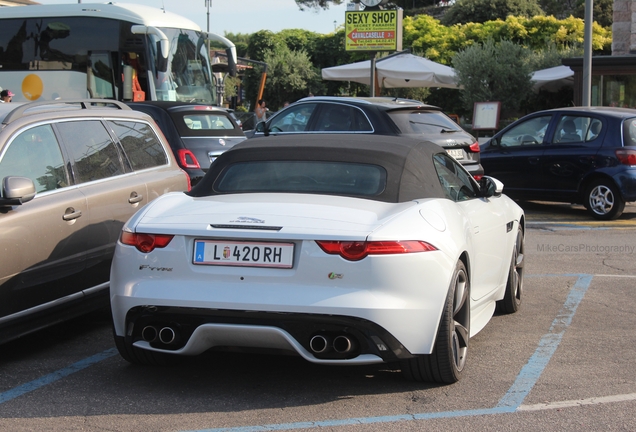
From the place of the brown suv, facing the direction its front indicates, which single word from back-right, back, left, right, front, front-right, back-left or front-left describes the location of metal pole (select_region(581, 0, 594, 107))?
back

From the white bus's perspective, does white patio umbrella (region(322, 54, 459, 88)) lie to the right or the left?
on its left

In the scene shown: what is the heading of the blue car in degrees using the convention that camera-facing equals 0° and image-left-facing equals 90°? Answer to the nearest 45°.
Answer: approximately 135°

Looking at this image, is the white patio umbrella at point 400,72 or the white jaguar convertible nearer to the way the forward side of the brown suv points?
the white jaguar convertible

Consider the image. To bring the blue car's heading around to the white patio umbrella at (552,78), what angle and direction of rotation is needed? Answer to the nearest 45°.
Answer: approximately 45° to its right

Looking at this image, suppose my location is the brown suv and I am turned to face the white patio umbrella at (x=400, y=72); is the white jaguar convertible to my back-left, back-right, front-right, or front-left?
front-right

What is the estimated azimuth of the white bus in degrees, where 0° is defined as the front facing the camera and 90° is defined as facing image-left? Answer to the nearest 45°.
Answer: approximately 315°

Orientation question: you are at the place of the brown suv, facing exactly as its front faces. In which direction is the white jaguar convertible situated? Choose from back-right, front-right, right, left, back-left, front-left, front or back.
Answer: left

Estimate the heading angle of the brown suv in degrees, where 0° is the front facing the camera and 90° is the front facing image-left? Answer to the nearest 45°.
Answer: approximately 45°

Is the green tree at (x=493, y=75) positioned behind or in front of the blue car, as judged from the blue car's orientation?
in front

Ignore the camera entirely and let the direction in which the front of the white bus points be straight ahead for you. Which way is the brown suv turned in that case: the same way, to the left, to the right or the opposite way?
to the right

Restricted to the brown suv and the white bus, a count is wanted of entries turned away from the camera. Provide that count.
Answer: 0

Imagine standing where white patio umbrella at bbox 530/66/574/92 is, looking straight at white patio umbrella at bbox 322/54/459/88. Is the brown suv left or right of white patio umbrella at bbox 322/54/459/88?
left

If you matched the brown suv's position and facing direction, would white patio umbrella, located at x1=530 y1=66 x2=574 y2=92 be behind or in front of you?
behind

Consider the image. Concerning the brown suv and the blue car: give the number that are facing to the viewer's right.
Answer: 0
